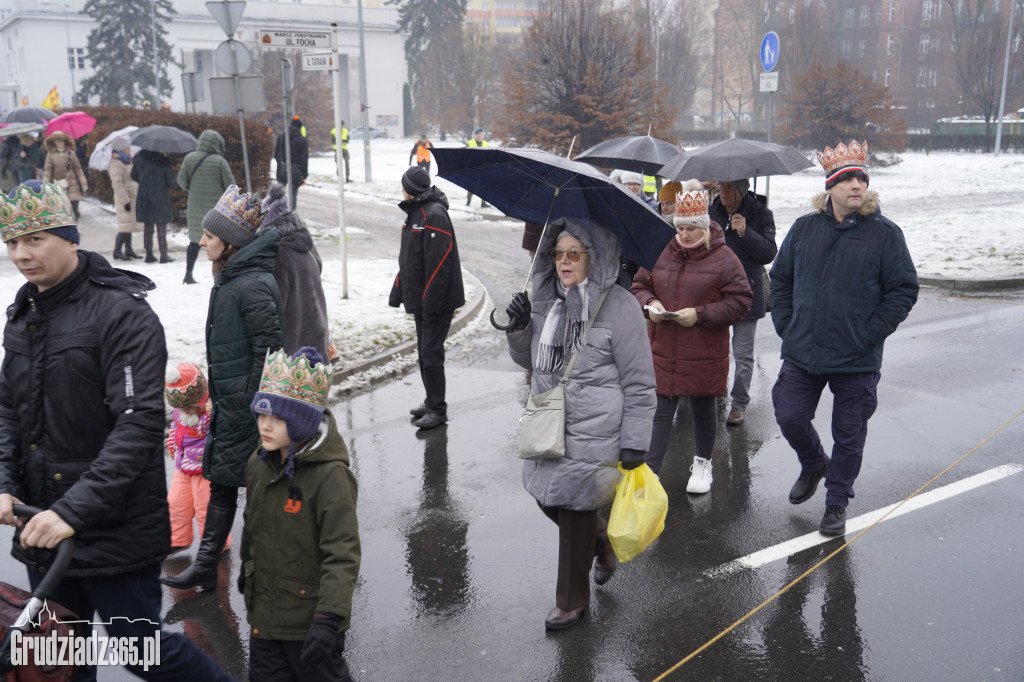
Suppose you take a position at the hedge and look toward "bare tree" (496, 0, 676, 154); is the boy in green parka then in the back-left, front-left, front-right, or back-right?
back-right

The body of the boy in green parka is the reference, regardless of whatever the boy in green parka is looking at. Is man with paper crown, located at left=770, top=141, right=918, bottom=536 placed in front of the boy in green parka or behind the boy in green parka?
behind

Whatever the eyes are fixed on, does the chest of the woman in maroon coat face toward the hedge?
no

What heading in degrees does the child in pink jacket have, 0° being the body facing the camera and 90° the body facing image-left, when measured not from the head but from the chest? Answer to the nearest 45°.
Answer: approximately 45°

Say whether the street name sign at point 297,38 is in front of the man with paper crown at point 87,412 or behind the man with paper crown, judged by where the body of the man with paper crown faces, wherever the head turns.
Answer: behind

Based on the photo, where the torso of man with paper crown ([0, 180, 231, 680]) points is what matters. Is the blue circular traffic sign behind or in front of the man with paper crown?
behind

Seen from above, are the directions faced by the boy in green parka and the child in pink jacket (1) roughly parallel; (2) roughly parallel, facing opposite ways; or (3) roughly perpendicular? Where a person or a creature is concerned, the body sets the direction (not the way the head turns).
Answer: roughly parallel

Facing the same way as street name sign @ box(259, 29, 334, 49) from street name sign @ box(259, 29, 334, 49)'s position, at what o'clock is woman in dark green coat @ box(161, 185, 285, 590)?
The woman in dark green coat is roughly at 12 o'clock from the street name sign.

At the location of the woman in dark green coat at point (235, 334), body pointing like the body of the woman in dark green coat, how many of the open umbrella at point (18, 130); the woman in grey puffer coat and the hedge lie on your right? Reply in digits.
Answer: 2

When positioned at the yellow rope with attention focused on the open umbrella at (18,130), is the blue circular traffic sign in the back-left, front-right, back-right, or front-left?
front-right

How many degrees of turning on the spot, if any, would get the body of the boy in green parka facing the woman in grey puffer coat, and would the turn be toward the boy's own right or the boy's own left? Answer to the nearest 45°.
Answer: approximately 180°

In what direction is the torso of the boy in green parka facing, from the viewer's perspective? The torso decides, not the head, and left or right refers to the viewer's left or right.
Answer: facing the viewer and to the left of the viewer

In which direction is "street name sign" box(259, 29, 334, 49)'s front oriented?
toward the camera

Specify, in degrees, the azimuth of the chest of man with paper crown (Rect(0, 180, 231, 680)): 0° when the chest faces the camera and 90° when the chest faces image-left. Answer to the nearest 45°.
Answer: approximately 45°

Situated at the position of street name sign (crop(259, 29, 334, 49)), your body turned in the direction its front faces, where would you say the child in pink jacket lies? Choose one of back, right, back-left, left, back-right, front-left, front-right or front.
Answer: front

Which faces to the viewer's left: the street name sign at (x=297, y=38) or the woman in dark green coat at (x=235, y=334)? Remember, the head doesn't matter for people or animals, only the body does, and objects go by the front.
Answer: the woman in dark green coat

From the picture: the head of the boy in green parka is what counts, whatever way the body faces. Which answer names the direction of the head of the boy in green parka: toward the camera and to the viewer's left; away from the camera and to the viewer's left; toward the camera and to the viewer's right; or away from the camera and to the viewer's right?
toward the camera and to the viewer's left

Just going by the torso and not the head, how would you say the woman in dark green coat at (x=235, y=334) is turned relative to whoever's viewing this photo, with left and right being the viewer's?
facing to the left of the viewer
